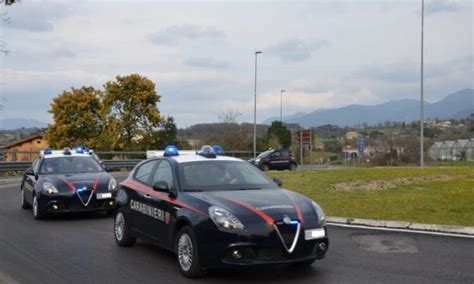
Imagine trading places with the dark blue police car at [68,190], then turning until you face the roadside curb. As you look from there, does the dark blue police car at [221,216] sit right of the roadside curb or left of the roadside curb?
right

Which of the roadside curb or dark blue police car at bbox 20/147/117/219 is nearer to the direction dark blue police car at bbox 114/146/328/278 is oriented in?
the roadside curb

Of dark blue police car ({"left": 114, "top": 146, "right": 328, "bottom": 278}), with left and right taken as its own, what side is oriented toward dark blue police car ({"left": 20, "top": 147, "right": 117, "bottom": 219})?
back

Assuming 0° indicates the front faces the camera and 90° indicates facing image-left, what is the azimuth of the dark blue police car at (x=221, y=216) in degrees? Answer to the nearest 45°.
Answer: approximately 315°

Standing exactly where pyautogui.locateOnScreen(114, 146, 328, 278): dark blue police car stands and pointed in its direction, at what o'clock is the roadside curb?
The roadside curb is roughly at 9 o'clock from the dark blue police car.
